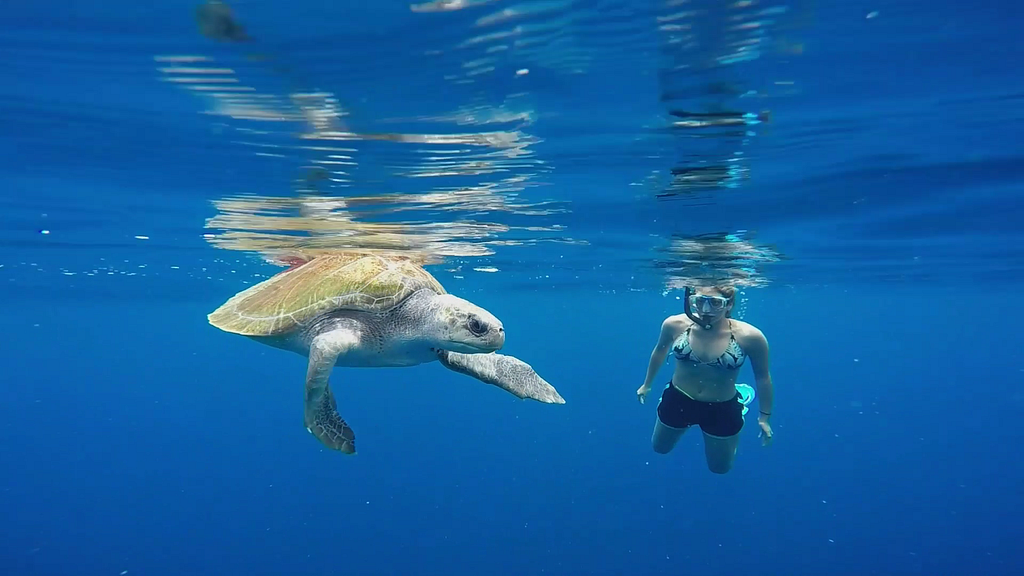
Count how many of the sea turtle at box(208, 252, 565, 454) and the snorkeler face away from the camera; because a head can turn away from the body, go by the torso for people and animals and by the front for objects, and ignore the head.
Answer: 0

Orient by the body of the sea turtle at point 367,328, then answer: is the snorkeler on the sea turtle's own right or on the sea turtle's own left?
on the sea turtle's own left

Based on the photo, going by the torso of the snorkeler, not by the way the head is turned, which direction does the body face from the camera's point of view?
toward the camera

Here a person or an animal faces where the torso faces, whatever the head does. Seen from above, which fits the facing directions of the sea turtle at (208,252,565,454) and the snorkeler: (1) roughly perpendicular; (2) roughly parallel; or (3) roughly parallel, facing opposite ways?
roughly perpendicular

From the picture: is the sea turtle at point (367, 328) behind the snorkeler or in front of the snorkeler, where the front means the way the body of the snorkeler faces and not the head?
in front

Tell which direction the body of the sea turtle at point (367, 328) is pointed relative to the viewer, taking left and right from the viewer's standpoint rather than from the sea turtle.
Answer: facing the viewer and to the right of the viewer
